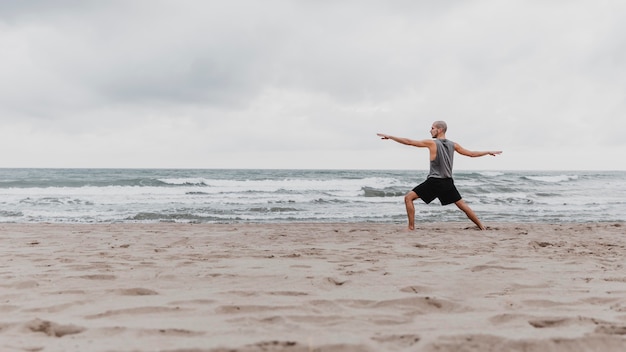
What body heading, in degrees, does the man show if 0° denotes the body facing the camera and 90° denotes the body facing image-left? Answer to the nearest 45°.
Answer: approximately 135°
